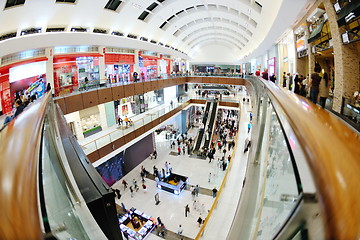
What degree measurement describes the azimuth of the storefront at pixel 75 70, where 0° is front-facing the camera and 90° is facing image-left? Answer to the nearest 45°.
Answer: approximately 315°

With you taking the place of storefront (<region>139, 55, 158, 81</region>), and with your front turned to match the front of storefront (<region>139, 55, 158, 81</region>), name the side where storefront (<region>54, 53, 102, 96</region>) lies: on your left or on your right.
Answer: on your right

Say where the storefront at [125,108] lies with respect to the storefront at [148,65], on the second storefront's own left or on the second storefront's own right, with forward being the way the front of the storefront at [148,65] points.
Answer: on the second storefront's own right

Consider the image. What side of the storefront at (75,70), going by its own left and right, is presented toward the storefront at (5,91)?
right

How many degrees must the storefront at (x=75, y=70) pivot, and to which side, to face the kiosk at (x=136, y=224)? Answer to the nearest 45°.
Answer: approximately 45° to its right
